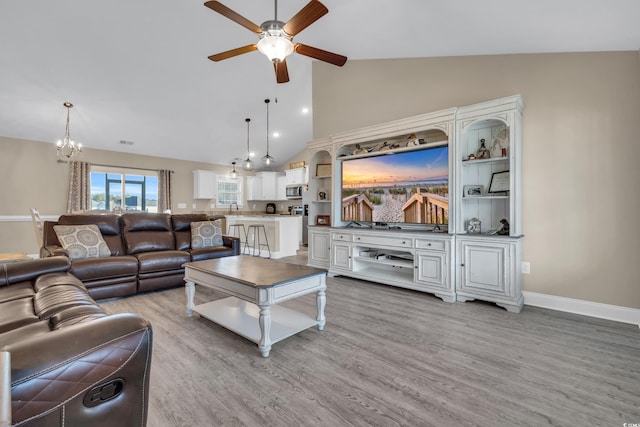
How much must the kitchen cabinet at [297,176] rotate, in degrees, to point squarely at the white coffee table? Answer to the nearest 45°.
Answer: approximately 45° to its left

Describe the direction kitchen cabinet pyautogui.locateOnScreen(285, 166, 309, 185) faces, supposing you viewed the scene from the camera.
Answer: facing the viewer and to the left of the viewer

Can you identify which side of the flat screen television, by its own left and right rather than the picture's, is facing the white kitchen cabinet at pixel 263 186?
right

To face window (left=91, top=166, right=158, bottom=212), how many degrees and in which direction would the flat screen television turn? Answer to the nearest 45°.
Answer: approximately 45° to its right

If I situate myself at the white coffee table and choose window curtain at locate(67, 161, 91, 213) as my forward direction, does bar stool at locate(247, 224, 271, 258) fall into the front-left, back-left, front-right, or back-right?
front-right

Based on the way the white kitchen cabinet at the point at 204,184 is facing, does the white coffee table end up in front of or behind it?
in front

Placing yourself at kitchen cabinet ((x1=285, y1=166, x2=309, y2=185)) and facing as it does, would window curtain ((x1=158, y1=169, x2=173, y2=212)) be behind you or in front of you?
in front

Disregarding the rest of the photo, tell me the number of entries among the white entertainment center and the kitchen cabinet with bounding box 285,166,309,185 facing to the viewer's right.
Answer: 0

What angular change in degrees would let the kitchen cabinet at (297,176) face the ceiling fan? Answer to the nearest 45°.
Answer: approximately 45° to its left

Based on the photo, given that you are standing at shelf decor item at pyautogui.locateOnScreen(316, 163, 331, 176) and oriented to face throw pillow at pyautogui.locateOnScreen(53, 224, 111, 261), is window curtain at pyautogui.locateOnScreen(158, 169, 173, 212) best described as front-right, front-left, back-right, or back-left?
front-right

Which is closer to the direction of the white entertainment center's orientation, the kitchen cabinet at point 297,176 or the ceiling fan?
the ceiling fan

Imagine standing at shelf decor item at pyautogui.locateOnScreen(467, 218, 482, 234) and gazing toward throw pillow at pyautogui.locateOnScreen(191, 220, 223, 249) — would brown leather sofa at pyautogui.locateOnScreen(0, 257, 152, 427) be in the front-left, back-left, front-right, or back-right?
front-left

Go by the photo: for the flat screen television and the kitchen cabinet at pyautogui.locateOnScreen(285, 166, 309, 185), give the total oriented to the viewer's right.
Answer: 0

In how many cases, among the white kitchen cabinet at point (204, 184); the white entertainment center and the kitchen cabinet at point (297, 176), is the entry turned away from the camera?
0

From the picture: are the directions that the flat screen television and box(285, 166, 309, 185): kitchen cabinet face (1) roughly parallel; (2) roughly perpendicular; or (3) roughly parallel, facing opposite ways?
roughly parallel

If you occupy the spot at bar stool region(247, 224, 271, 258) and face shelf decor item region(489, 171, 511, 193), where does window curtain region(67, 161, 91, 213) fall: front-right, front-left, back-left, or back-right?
back-right
